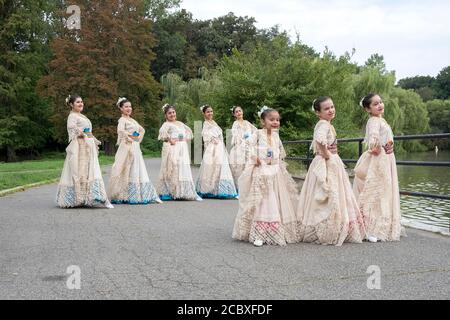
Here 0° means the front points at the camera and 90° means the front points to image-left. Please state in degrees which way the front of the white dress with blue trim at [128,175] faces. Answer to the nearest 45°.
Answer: approximately 315°

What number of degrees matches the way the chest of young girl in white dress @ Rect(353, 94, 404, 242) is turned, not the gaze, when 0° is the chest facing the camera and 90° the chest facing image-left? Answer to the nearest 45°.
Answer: approximately 315°

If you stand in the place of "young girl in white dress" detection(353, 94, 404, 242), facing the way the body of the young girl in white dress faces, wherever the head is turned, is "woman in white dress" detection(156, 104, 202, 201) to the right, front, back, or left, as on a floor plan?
back

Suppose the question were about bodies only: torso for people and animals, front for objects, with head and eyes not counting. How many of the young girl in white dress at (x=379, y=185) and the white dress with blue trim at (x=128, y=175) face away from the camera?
0

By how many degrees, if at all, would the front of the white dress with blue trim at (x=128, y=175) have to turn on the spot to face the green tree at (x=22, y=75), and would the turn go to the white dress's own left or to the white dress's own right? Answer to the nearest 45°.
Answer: approximately 135° to the white dress's own left

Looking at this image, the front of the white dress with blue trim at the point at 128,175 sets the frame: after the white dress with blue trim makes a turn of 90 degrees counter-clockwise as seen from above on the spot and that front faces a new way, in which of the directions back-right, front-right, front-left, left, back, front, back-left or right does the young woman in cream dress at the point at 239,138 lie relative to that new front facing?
front

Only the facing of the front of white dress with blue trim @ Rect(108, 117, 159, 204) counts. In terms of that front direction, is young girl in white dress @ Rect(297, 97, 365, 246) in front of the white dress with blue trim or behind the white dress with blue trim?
in front

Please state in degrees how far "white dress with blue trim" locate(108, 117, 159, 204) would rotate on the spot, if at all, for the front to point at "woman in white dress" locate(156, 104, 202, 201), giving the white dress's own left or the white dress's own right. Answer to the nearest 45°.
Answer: approximately 90° to the white dress's own left

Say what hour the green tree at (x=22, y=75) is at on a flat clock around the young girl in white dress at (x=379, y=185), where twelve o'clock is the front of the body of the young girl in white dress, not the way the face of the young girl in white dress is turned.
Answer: The green tree is roughly at 6 o'clock from the young girl in white dress.

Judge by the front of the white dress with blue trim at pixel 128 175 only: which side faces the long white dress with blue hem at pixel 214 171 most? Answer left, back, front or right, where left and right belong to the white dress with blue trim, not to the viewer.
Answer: left

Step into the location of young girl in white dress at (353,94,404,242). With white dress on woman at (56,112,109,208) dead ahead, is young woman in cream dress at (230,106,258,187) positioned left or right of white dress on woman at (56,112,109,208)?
right
